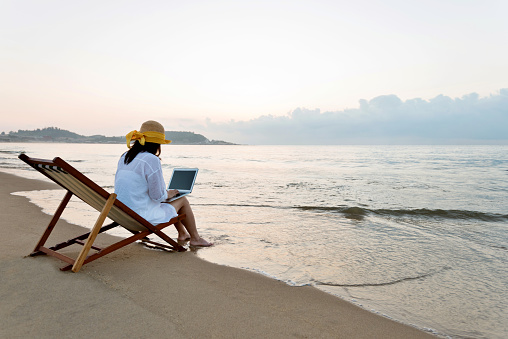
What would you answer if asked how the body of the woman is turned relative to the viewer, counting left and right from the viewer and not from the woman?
facing away from the viewer and to the right of the viewer

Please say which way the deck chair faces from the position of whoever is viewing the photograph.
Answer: facing away from the viewer and to the right of the viewer

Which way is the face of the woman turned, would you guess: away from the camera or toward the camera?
away from the camera
